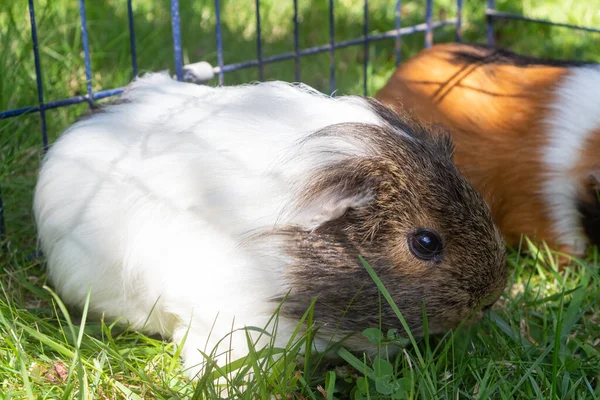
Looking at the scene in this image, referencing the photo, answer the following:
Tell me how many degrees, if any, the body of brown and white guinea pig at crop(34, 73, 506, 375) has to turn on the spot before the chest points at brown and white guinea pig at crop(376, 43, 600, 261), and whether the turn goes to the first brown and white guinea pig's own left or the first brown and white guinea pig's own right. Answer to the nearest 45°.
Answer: approximately 45° to the first brown and white guinea pig's own left

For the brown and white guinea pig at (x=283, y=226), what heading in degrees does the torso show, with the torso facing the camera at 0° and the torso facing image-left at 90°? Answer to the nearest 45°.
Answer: approximately 270°
